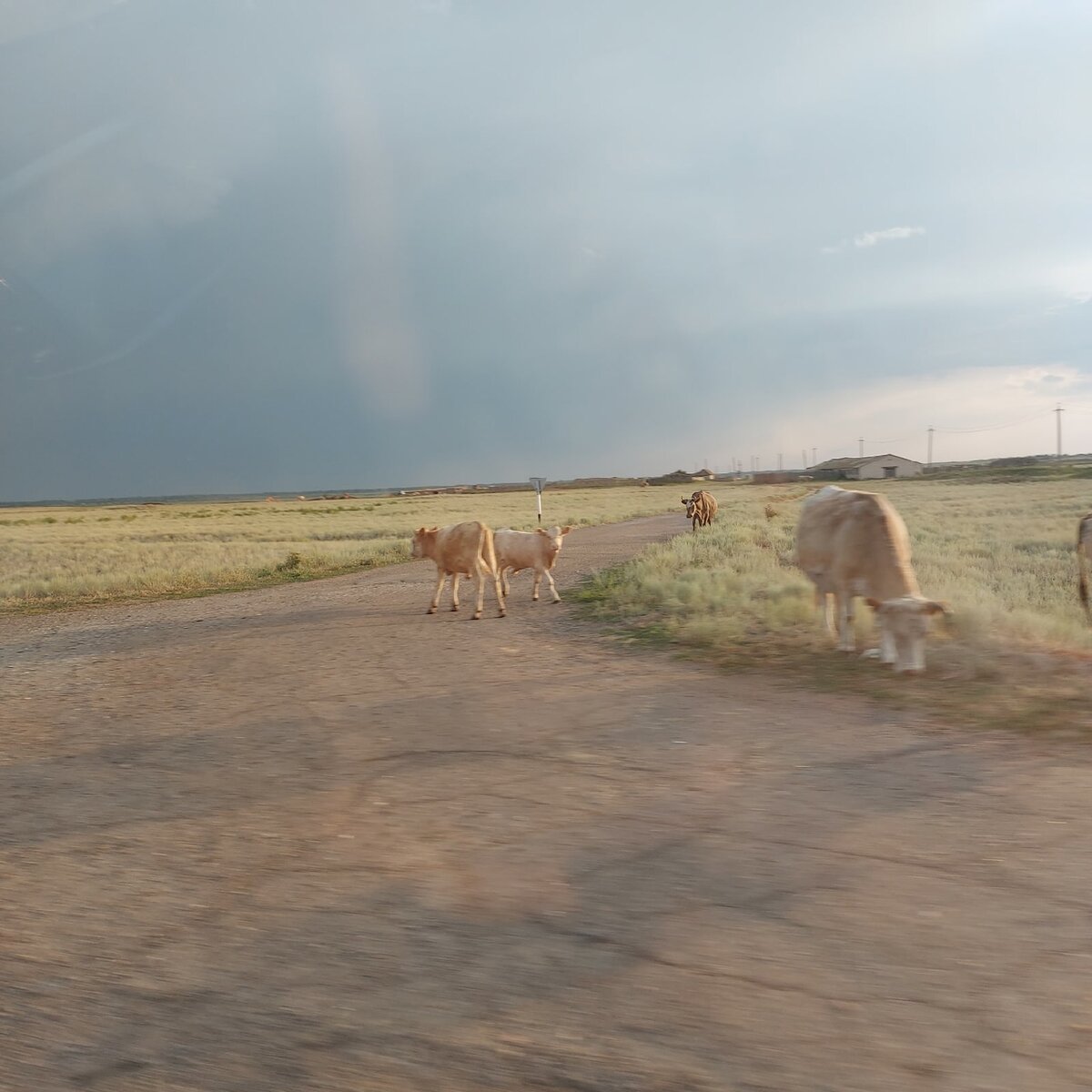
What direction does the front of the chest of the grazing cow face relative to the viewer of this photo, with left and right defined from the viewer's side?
facing the viewer and to the right of the viewer

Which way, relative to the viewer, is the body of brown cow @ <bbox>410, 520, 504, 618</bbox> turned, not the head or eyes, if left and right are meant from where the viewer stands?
facing away from the viewer and to the left of the viewer

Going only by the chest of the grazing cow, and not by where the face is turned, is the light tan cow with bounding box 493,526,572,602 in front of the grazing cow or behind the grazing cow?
behind

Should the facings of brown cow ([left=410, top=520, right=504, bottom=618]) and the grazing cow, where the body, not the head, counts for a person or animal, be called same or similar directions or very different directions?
very different directions

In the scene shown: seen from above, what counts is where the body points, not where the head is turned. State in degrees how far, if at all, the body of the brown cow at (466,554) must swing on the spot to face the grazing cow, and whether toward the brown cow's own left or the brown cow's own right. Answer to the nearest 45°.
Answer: approximately 180°

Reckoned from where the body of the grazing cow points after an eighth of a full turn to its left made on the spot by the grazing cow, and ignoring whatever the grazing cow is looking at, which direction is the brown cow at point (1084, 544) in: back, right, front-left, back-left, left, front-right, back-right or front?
front-left

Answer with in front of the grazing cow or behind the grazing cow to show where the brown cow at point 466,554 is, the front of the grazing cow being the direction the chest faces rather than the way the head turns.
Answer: behind
